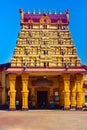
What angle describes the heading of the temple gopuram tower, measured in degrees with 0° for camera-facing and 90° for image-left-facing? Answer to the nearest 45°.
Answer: approximately 0°
